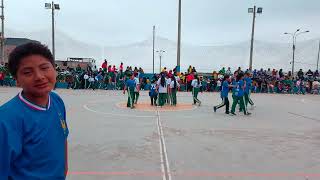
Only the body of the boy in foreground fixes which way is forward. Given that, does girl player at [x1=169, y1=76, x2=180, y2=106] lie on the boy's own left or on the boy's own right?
on the boy's own left

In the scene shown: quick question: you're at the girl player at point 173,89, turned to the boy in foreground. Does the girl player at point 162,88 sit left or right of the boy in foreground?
right

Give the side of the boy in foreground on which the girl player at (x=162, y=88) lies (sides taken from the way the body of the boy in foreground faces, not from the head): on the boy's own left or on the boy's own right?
on the boy's own left

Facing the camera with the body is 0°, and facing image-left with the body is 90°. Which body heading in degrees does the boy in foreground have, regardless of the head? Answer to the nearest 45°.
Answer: approximately 315°
